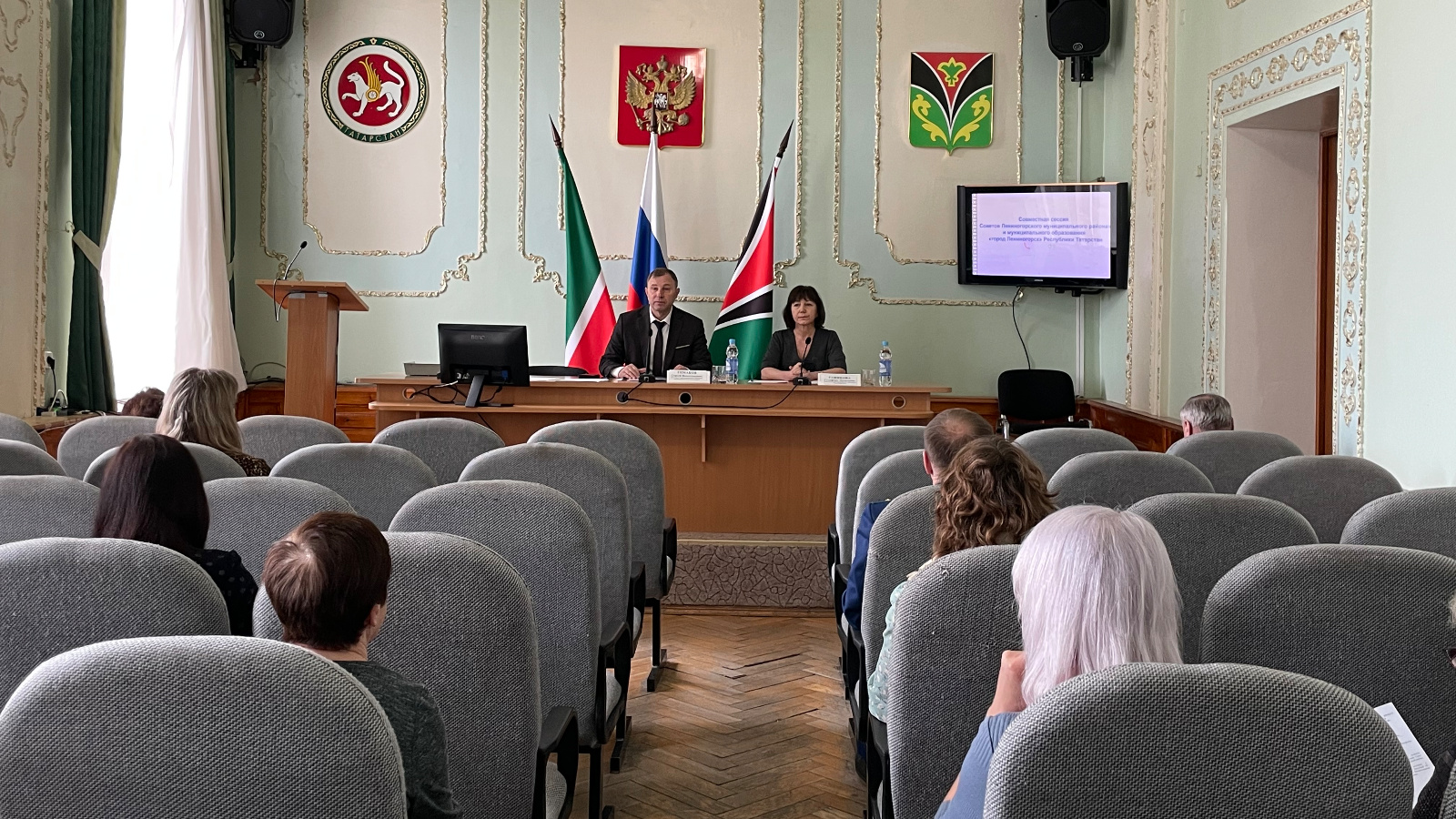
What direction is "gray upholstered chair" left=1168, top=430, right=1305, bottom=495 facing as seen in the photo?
away from the camera

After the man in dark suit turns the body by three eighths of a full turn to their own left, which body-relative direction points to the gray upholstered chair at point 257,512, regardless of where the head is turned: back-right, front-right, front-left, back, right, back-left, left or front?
back-right

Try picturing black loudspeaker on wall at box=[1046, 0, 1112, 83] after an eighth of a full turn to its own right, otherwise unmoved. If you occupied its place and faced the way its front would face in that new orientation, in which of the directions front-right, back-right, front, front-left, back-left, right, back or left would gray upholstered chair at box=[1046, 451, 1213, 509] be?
front-left

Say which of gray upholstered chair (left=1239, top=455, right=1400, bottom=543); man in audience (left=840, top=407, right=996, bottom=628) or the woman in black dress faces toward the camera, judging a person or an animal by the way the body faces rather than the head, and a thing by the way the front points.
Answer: the woman in black dress

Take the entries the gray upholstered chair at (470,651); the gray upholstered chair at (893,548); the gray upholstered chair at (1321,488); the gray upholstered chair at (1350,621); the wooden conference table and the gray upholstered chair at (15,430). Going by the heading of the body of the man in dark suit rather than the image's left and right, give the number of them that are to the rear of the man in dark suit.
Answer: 0

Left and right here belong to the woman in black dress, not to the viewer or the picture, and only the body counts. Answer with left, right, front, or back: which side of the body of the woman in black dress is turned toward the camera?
front

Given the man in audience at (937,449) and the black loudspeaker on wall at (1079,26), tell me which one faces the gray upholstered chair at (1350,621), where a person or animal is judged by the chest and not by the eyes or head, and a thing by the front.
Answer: the black loudspeaker on wall

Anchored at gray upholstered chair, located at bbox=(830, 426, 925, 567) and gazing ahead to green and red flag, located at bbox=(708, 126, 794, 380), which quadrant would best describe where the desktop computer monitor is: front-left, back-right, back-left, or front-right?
front-left

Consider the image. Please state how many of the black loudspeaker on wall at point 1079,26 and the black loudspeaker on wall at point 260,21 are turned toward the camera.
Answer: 2

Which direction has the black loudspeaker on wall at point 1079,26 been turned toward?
toward the camera

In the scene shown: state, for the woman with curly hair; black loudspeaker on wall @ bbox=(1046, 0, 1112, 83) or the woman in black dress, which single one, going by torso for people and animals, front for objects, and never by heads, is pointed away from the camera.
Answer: the woman with curly hair

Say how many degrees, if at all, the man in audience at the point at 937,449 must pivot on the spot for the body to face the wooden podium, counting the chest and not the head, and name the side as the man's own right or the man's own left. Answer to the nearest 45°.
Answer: approximately 45° to the man's own left

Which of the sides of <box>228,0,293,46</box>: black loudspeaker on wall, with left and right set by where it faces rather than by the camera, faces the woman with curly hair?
front

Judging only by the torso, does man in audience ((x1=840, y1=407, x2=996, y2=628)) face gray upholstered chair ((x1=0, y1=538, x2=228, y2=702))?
no

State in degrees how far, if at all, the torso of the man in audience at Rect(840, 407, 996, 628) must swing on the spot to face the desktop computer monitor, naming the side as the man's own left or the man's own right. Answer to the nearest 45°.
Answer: approximately 45° to the man's own left

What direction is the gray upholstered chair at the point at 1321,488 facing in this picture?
away from the camera

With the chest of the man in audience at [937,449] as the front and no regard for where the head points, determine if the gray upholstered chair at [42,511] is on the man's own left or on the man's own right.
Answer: on the man's own left

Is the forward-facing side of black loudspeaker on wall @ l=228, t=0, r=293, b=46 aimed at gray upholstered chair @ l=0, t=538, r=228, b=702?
yes

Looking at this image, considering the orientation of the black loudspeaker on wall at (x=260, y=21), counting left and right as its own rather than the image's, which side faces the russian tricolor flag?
left

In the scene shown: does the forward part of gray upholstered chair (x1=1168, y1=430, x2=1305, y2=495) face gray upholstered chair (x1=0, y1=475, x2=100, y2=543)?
no

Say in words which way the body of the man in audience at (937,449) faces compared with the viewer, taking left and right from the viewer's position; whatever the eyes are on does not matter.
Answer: facing away from the viewer
